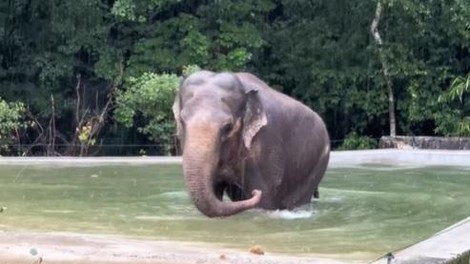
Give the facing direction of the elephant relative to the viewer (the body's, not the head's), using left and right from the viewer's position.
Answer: facing the viewer and to the left of the viewer
